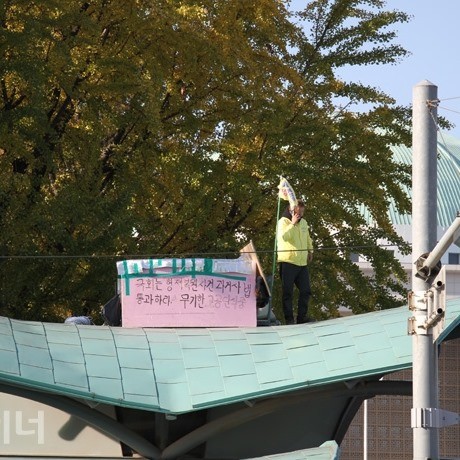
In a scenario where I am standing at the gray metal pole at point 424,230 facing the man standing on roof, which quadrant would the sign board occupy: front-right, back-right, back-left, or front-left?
front-left

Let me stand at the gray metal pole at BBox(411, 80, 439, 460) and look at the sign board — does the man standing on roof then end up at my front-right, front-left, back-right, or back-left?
front-right

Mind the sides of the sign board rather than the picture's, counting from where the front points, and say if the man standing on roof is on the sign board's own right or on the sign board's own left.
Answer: on the sign board's own left

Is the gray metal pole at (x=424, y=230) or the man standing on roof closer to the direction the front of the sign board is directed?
the gray metal pole

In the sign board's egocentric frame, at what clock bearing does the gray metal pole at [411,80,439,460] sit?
The gray metal pole is roughly at 11 o'clock from the sign board.

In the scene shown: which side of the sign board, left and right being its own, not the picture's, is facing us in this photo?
front
